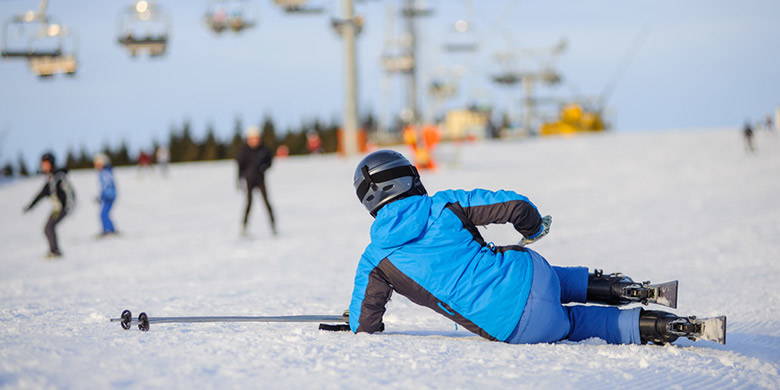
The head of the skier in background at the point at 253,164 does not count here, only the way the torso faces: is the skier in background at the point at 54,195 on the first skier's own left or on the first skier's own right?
on the first skier's own right

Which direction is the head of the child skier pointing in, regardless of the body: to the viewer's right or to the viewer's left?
to the viewer's left

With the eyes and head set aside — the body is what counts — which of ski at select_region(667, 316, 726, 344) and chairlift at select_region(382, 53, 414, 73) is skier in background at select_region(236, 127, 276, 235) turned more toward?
the ski

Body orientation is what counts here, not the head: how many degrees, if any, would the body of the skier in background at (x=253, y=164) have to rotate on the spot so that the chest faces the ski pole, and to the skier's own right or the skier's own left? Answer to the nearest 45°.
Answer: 0° — they already face it

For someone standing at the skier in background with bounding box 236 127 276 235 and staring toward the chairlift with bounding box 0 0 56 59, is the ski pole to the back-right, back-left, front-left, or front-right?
back-left

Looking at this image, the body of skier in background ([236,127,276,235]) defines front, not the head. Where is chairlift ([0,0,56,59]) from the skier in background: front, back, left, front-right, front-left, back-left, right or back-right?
back-right

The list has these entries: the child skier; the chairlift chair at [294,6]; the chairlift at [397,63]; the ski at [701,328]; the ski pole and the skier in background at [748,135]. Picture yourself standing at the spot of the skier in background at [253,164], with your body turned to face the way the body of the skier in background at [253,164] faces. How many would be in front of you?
2

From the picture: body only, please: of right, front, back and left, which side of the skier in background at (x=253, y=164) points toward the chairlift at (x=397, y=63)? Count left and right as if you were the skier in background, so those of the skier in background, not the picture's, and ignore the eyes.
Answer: back

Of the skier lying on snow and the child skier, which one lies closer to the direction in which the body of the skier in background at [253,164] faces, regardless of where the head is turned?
the skier lying on snow

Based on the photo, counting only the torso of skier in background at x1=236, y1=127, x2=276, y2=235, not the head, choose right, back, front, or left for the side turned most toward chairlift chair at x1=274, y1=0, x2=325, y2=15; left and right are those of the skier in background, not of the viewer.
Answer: back

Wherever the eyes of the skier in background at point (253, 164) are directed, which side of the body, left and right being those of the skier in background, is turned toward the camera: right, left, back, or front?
front

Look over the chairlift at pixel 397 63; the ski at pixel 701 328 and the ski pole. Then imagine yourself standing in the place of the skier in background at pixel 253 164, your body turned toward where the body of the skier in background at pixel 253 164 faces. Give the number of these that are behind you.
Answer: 1

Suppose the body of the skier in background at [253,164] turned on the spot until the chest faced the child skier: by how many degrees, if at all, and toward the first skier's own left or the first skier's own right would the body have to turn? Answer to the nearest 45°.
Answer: approximately 135° to the first skier's own right

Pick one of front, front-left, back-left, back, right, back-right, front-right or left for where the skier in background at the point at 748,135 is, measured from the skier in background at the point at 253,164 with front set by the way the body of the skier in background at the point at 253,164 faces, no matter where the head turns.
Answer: back-left

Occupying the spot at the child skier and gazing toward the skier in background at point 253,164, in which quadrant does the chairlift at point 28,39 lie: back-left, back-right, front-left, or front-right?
back-left

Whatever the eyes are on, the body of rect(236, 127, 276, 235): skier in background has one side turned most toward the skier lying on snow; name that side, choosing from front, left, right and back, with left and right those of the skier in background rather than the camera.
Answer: front

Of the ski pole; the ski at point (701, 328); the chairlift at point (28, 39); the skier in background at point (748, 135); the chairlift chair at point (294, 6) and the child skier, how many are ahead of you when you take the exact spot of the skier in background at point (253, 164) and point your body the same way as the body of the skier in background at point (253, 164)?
2
